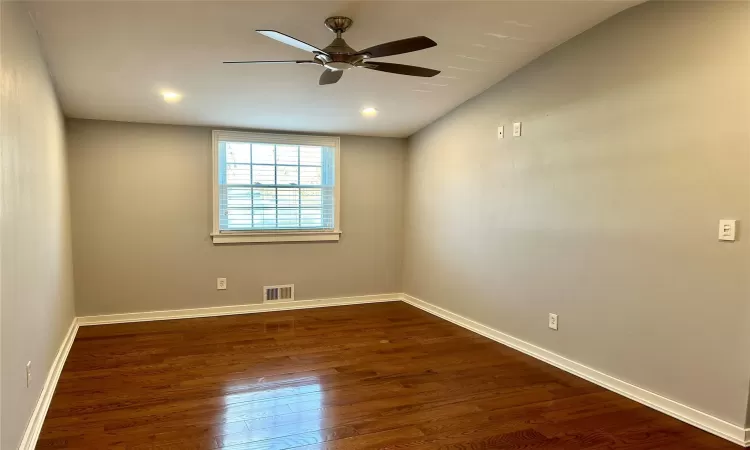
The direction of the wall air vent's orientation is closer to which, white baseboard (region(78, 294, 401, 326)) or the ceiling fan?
the ceiling fan

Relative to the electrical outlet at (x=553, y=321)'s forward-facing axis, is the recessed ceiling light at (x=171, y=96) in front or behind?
in front

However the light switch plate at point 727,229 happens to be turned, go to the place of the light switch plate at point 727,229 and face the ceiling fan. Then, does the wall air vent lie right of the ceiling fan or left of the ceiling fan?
right

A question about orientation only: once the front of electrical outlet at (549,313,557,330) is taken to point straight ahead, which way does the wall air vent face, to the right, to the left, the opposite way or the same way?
to the left

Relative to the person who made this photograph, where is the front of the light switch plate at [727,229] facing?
facing the viewer and to the left of the viewer

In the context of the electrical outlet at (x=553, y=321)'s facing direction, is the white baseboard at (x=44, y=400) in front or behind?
in front

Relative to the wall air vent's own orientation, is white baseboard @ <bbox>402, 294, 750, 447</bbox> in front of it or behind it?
in front

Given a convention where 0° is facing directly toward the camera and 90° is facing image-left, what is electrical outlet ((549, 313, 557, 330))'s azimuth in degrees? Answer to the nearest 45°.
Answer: approximately 45°

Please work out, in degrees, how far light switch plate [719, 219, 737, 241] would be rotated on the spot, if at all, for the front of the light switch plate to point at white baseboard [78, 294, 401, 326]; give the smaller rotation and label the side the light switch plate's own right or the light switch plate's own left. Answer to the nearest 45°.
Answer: approximately 45° to the light switch plate's own right

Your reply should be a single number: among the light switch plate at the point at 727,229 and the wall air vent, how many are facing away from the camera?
0

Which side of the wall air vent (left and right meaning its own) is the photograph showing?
front
